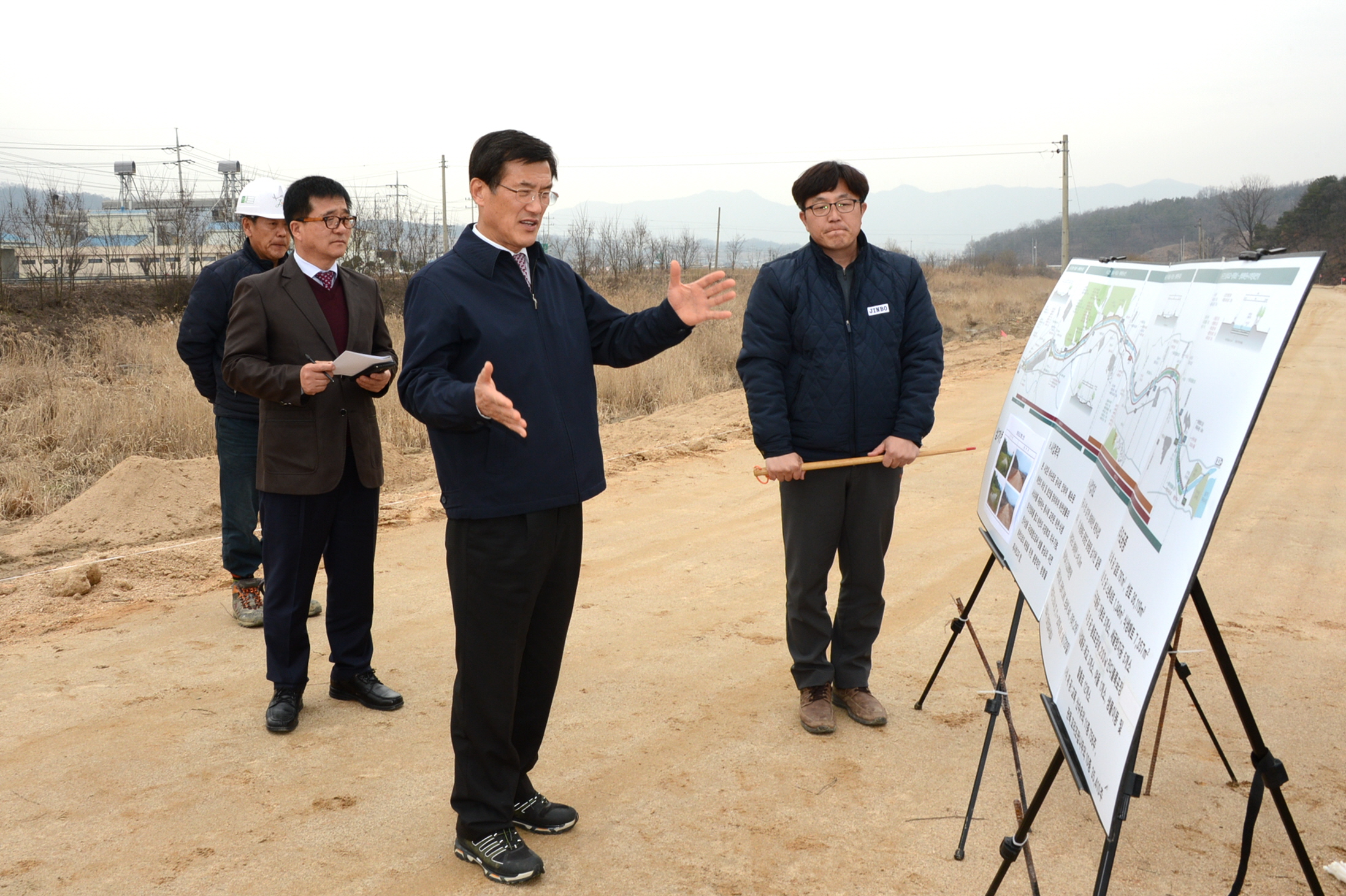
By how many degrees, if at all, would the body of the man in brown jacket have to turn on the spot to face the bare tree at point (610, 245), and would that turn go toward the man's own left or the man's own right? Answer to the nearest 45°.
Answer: approximately 135° to the man's own left

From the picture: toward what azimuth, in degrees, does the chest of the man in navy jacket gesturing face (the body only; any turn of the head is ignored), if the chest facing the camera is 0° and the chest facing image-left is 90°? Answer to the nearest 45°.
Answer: approximately 315°

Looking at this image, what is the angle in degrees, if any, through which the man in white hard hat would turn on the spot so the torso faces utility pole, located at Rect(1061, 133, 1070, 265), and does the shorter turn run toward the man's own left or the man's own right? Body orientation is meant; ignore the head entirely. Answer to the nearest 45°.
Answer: approximately 90° to the man's own left

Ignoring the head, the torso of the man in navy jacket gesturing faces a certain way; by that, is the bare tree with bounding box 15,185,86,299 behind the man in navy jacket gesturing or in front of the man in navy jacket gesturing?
behind

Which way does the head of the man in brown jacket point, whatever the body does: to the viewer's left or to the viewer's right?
to the viewer's right

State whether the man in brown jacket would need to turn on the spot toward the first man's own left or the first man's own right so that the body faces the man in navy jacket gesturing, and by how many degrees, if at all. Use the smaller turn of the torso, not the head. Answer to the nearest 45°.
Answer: approximately 45° to the first man's own right

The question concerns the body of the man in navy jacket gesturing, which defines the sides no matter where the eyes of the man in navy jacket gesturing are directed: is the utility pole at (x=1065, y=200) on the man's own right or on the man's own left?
on the man's own left

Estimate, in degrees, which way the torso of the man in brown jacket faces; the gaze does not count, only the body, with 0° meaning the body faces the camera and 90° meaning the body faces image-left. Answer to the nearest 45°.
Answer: approximately 315°

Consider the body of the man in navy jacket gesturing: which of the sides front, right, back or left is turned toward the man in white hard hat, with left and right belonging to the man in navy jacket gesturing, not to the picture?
back
